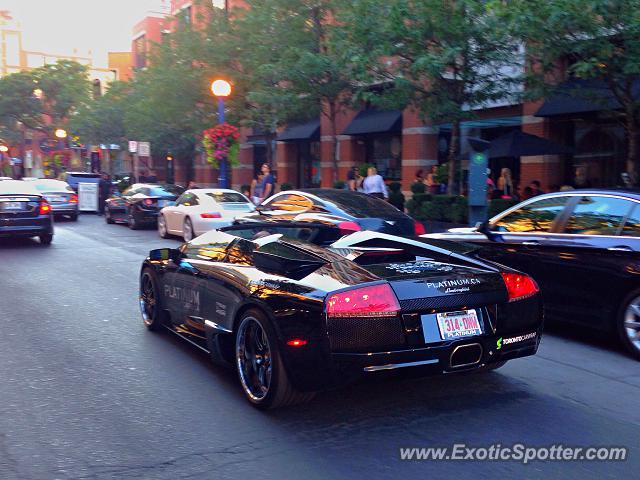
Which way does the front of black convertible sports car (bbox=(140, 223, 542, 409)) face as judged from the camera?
facing away from the viewer and to the left of the viewer

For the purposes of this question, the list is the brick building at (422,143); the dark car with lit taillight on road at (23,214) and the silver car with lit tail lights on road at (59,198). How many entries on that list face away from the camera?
2

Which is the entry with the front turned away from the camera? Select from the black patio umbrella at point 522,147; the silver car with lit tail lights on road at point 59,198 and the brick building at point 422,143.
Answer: the silver car with lit tail lights on road

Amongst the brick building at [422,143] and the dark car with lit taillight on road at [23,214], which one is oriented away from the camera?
the dark car with lit taillight on road

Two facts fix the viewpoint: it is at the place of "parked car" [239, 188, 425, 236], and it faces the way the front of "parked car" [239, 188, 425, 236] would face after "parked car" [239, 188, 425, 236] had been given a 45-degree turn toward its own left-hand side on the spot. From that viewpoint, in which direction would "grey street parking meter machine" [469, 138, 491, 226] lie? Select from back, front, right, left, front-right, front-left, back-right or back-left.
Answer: back

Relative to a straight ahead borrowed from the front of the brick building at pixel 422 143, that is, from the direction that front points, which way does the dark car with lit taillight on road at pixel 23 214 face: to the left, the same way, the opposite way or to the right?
to the right

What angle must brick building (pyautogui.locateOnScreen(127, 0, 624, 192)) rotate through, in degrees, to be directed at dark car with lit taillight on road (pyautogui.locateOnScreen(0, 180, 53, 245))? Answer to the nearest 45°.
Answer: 0° — it already faces it

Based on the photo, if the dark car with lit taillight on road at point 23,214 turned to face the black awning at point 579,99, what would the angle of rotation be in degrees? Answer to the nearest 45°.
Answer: approximately 90° to its right

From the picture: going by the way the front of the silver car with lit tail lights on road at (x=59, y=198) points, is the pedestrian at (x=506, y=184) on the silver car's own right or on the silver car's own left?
on the silver car's own right

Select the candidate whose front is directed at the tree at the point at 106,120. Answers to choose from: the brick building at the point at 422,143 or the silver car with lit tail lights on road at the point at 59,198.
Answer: the silver car with lit tail lights on road

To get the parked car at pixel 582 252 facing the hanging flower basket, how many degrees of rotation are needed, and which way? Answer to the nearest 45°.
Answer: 0° — it already faces it

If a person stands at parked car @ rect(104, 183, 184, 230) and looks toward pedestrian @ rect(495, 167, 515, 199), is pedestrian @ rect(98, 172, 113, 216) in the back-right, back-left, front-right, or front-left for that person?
back-left

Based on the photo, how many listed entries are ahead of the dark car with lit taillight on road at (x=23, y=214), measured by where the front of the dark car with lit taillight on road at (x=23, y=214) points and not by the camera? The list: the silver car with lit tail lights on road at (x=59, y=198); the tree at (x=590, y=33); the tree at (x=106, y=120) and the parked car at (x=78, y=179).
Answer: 3
